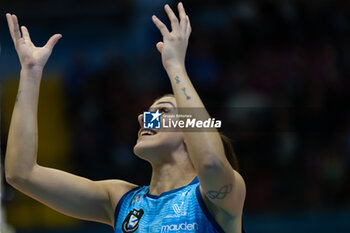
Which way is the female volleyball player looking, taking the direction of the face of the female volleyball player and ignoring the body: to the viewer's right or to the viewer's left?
to the viewer's left

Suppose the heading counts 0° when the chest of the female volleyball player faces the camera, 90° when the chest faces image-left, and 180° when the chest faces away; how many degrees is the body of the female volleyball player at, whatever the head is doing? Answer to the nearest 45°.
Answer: approximately 45°
